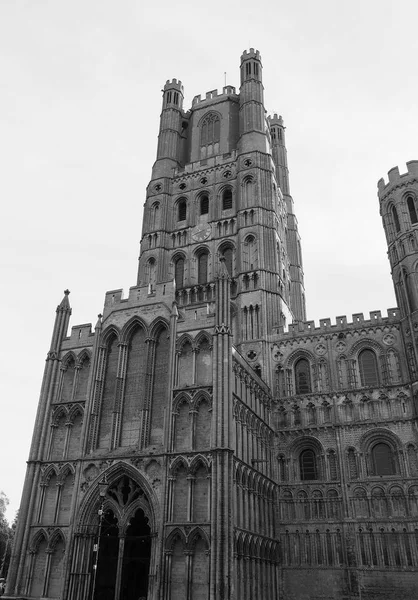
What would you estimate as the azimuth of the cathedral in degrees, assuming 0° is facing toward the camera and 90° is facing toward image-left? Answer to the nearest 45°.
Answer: approximately 0°
